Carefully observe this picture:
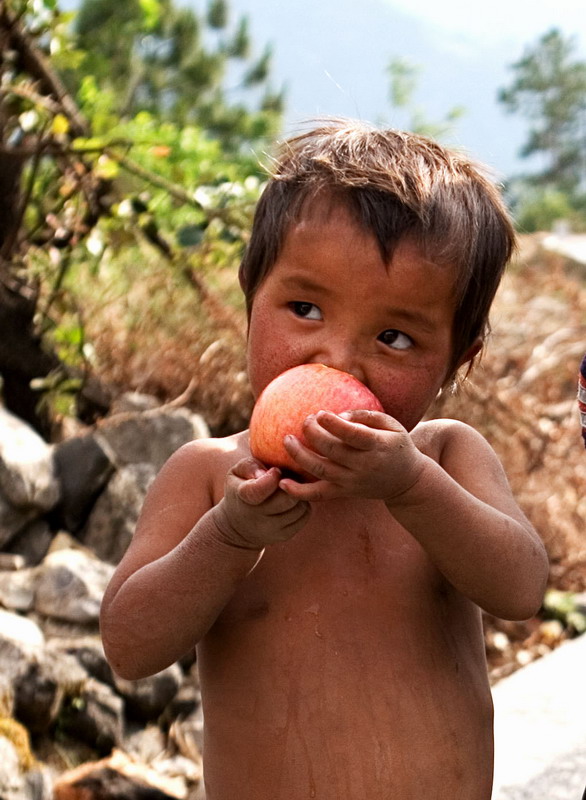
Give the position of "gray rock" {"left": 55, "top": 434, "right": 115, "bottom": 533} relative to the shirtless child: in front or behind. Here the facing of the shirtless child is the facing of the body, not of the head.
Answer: behind

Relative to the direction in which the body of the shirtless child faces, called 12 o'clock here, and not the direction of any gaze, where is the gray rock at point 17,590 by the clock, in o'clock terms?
The gray rock is roughly at 5 o'clock from the shirtless child.

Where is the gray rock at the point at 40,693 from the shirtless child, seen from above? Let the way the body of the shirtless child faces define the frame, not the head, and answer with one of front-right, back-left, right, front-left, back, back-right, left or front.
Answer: back-right

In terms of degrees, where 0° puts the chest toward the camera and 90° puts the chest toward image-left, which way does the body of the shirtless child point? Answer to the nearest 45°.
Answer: approximately 0°

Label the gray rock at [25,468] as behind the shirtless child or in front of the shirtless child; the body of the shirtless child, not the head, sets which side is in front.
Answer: behind

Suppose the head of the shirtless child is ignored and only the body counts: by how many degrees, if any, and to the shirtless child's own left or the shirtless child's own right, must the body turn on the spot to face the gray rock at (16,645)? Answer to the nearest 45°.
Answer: approximately 135° to the shirtless child's own right

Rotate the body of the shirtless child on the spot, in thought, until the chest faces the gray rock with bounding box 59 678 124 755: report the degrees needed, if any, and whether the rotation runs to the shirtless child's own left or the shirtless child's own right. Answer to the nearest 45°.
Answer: approximately 135° to the shirtless child's own right

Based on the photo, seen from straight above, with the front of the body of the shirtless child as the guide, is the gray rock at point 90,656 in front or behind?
behind

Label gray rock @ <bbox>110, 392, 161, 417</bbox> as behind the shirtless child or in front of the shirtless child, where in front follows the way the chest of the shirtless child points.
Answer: behind

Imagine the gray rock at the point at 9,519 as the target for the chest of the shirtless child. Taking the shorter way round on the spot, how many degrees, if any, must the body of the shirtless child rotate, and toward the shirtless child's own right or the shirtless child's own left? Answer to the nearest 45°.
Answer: approximately 135° to the shirtless child's own right
